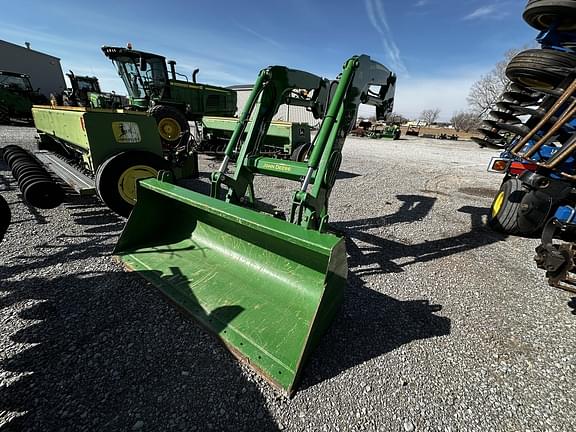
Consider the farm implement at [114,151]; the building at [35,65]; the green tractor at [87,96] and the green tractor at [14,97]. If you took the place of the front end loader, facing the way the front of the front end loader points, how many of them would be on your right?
4

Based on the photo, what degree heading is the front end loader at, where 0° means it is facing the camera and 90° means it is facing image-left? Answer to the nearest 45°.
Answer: approximately 45°

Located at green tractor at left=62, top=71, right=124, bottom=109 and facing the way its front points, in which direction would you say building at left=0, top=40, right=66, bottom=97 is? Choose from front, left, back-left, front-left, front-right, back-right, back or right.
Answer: back-left

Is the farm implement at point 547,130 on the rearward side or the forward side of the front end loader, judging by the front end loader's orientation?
on the rearward side

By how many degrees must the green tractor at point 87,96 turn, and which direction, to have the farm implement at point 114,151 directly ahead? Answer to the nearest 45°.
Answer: approximately 45° to its right

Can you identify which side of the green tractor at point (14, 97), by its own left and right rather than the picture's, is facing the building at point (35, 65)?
left

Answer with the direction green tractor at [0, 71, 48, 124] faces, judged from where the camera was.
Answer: facing to the right of the viewer

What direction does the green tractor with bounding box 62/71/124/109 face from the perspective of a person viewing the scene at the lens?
facing the viewer and to the right of the viewer

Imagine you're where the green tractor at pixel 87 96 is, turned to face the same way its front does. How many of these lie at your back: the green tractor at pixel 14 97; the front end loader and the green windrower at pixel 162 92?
1
